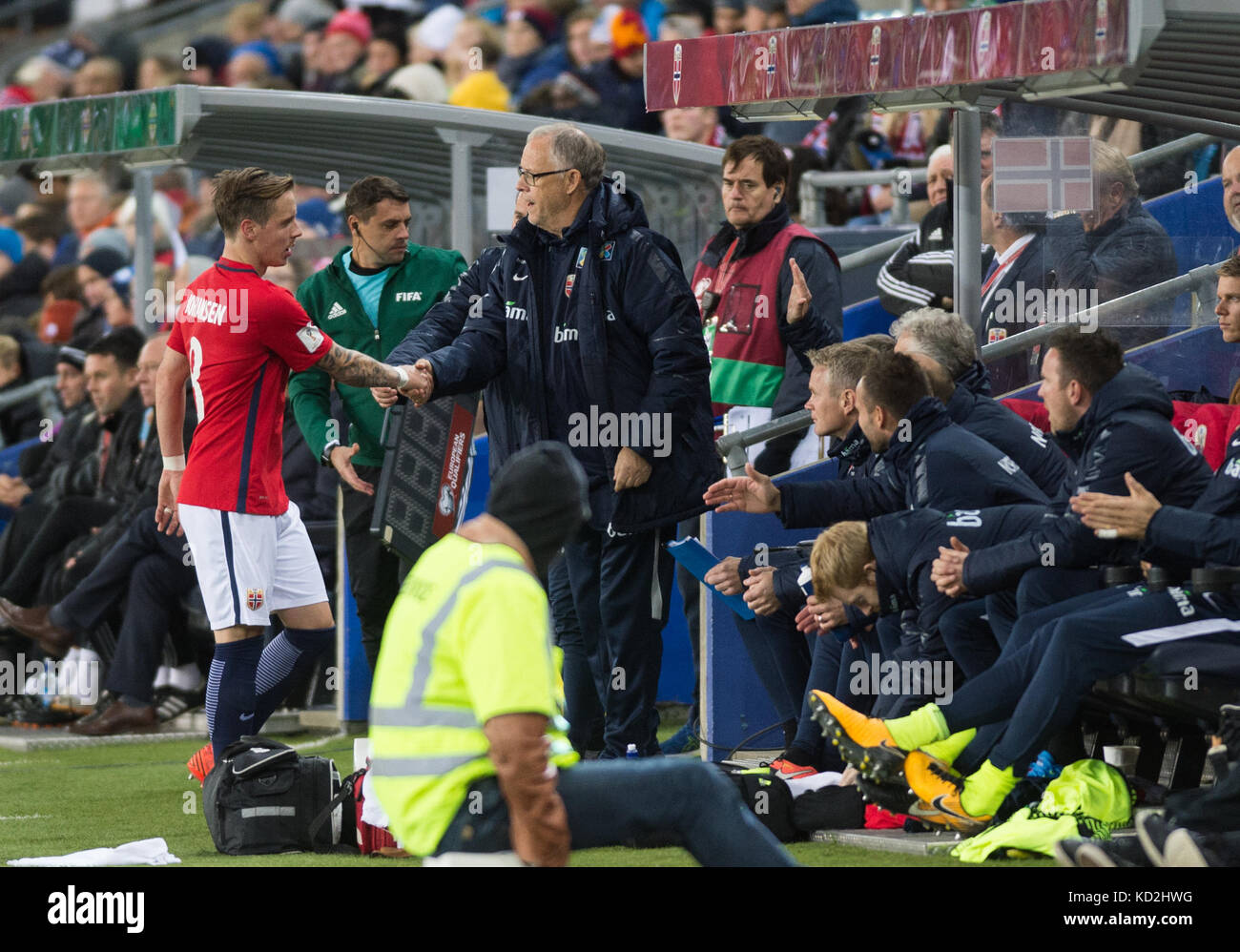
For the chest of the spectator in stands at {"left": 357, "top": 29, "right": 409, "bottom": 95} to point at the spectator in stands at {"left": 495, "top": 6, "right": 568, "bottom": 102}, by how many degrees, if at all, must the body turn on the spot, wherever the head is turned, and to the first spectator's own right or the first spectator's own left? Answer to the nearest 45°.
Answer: approximately 90° to the first spectator's own left

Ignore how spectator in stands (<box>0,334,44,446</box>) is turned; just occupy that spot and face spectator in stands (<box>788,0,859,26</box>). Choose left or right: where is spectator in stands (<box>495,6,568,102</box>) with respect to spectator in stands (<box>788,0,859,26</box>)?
left

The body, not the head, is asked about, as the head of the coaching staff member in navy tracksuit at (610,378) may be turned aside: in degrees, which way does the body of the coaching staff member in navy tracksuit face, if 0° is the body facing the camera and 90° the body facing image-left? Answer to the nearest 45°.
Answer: approximately 45°

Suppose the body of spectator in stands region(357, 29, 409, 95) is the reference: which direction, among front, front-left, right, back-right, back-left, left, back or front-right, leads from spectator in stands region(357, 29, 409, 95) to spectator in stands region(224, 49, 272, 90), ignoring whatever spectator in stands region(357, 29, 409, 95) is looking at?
right

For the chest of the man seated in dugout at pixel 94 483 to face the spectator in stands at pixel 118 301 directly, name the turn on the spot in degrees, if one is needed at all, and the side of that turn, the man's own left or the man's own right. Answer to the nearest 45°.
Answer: approximately 135° to the man's own right

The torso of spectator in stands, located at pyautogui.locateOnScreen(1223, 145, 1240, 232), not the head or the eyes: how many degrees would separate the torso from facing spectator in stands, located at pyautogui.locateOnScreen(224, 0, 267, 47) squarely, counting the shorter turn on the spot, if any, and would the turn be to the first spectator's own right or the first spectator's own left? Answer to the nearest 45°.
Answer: approximately 90° to the first spectator's own right

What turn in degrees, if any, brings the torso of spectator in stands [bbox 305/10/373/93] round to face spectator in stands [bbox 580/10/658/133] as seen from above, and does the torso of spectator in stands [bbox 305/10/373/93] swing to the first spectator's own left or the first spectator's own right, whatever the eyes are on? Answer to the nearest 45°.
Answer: approximately 90° to the first spectator's own left

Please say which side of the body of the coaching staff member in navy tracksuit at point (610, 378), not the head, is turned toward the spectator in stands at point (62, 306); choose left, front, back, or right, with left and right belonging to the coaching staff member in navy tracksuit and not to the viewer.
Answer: right
